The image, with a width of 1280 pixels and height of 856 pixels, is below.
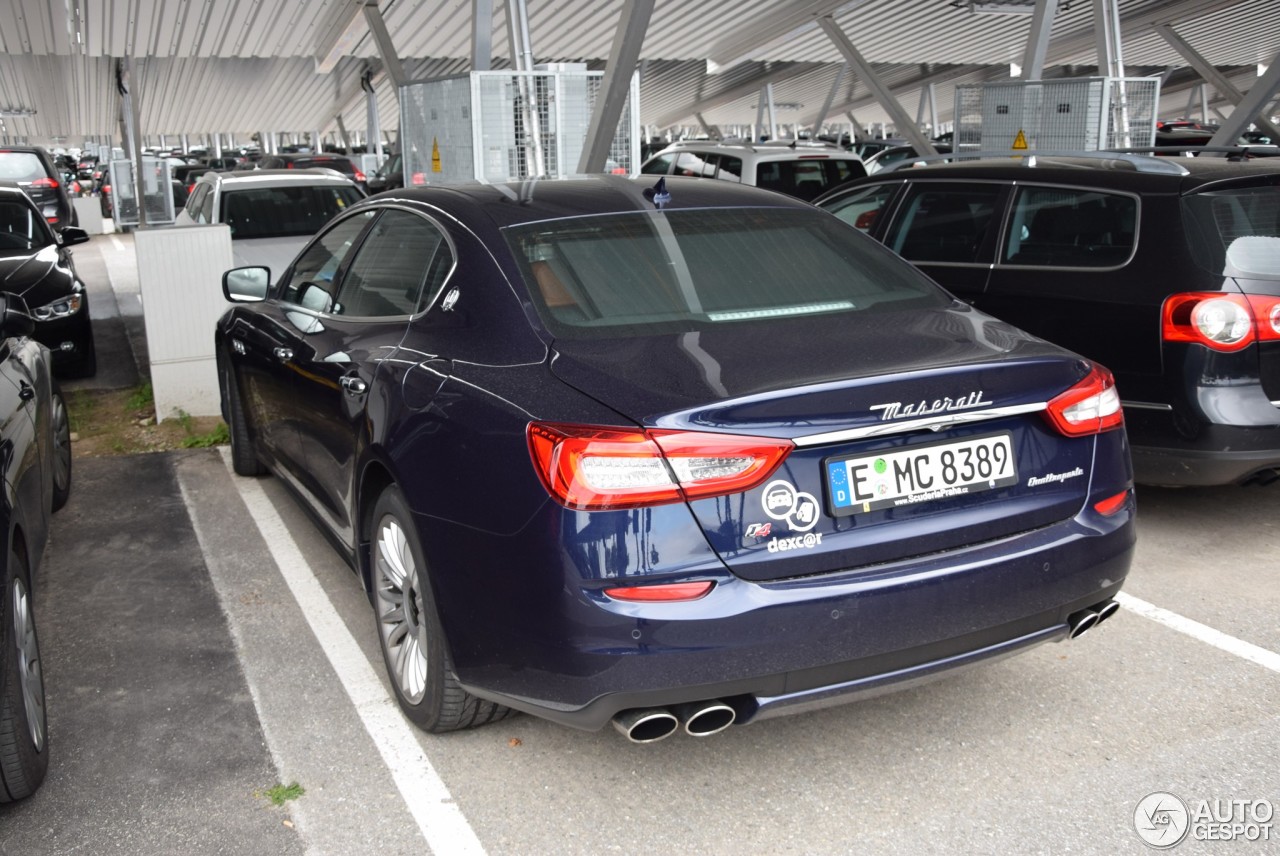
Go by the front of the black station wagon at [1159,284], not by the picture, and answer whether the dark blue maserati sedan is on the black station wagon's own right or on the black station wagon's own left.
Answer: on the black station wagon's own left

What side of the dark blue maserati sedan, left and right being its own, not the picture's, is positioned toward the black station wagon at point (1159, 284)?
right

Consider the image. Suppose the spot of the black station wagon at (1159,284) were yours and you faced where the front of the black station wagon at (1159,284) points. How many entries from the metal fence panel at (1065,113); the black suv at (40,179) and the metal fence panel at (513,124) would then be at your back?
0

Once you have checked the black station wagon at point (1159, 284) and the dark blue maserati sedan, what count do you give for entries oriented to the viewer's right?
0

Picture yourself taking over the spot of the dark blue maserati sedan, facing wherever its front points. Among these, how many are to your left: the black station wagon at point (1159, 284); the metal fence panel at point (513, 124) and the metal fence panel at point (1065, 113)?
0

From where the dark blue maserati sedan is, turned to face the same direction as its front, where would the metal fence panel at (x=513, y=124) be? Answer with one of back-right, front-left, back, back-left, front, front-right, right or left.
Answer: front-right

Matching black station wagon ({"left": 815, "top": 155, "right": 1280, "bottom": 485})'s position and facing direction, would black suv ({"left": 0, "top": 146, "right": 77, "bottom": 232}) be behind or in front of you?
in front

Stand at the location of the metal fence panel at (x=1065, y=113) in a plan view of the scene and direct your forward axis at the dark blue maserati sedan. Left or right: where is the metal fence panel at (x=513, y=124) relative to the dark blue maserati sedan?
right

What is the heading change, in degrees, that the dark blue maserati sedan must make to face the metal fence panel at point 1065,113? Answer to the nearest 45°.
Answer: approximately 45° to its right

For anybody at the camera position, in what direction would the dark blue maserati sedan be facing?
facing away from the viewer and to the left of the viewer

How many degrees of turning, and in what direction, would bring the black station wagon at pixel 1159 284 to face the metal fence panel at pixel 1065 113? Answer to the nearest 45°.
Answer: approximately 45° to its right

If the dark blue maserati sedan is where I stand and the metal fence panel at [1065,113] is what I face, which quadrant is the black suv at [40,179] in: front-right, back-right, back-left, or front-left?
front-left

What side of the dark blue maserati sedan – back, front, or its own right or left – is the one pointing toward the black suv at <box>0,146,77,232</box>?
front

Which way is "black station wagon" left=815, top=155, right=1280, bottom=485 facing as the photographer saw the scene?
facing away from the viewer and to the left of the viewer

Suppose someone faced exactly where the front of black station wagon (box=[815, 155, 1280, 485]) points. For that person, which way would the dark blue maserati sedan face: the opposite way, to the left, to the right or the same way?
the same way

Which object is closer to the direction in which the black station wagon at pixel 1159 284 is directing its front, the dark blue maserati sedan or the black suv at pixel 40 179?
the black suv
